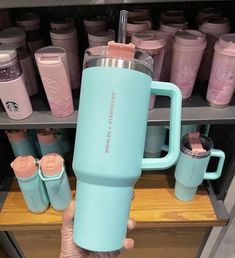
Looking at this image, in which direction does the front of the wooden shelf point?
toward the camera

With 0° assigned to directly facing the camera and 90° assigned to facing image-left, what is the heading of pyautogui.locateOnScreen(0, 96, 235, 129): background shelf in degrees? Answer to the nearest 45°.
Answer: approximately 0°

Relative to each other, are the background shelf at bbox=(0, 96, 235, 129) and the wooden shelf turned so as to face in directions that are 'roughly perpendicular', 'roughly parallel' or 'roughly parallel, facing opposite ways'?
roughly parallel

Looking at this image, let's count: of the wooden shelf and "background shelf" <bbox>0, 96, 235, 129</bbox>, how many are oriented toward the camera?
2
